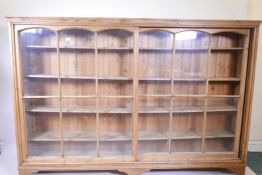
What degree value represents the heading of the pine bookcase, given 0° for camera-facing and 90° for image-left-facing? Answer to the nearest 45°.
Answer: approximately 0°
